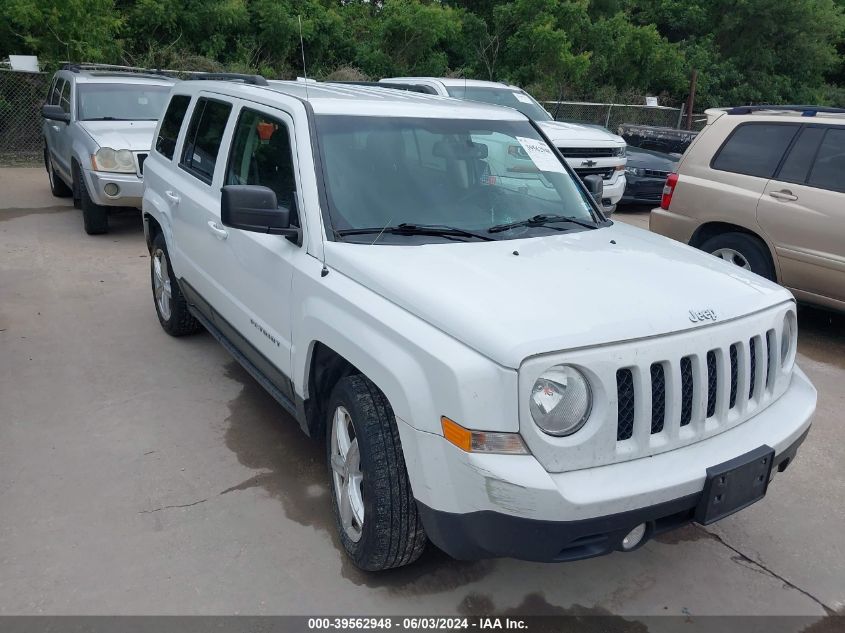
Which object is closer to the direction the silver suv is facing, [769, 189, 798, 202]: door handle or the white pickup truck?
the door handle

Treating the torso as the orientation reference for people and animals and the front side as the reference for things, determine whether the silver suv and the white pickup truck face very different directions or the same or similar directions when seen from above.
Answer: same or similar directions

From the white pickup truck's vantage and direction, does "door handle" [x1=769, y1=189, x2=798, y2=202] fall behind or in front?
in front

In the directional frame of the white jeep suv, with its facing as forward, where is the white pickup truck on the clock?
The white pickup truck is roughly at 8 o'clock from the white jeep suv.

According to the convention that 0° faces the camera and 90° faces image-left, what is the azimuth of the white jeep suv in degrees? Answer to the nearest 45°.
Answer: approximately 315°

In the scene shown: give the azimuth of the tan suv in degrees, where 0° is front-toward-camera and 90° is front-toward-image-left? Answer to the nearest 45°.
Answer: approximately 315°

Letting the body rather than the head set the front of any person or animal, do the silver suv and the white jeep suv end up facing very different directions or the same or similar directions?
same or similar directions

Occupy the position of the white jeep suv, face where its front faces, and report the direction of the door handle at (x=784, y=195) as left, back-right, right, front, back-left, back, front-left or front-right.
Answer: left

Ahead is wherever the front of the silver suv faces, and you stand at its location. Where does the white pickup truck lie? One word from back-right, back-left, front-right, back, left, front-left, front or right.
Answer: front-left

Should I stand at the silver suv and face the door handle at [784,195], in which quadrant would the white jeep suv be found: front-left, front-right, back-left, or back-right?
front-right

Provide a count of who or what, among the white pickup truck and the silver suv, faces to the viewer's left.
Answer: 0

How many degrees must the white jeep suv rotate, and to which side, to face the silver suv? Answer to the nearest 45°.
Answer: approximately 180°

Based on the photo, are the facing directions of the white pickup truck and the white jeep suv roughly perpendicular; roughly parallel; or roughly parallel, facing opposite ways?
roughly parallel

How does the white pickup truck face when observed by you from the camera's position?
facing the viewer and to the right of the viewer

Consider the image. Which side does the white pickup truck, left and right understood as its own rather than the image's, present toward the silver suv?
right
